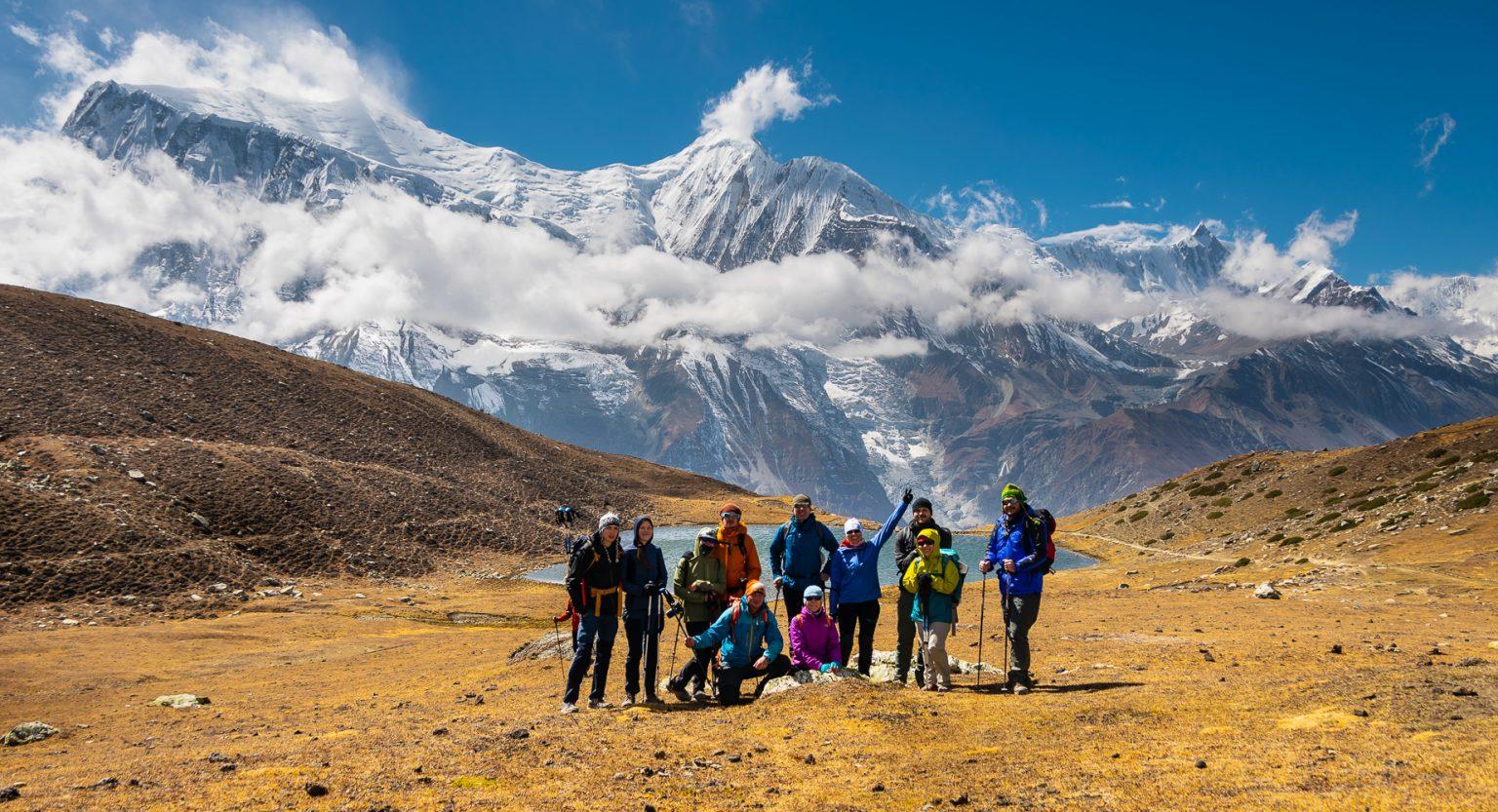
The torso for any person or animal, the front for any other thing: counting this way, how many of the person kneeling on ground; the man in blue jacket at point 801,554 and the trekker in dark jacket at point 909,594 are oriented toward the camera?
3

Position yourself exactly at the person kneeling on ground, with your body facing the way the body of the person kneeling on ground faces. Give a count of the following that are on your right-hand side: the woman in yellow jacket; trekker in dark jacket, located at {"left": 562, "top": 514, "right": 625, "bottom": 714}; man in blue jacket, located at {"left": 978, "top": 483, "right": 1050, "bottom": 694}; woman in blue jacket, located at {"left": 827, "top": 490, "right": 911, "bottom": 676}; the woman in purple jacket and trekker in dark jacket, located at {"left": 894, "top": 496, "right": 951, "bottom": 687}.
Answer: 1

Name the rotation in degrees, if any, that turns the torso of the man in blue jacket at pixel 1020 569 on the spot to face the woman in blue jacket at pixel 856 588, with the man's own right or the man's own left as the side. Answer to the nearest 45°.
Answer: approximately 45° to the man's own right

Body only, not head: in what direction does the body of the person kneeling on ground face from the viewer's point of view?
toward the camera

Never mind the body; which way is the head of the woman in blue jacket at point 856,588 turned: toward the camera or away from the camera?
toward the camera

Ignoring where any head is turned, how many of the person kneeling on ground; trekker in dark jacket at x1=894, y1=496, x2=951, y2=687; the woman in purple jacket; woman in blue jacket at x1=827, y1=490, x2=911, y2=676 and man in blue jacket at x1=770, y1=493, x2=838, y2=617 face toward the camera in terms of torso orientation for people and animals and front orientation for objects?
5

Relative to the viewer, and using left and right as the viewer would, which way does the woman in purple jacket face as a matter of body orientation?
facing the viewer

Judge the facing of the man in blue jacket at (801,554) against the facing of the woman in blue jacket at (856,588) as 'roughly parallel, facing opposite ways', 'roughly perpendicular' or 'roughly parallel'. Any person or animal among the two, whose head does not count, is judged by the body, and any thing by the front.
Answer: roughly parallel

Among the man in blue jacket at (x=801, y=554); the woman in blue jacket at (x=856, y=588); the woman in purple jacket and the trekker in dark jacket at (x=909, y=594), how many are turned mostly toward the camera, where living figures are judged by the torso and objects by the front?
4

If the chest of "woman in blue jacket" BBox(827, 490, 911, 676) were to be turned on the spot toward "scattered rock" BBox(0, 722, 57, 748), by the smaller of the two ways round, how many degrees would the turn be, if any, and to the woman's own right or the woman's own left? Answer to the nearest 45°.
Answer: approximately 90° to the woman's own right

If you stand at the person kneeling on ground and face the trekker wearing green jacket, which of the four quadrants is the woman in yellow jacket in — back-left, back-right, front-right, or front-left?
back-right

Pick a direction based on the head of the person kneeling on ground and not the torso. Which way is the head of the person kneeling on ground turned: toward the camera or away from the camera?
toward the camera

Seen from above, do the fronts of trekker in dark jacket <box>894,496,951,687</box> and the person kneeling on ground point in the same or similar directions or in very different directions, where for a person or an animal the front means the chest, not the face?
same or similar directions

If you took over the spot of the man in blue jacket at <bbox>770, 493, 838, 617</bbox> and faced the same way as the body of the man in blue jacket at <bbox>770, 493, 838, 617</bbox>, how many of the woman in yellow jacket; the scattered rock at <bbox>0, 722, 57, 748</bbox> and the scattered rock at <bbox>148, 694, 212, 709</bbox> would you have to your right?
2

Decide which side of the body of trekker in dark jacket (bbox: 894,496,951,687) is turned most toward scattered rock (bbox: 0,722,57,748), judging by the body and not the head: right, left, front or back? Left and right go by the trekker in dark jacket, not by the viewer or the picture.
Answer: right

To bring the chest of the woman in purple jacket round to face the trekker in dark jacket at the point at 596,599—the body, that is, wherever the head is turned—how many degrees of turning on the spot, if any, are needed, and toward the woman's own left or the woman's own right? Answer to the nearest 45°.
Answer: approximately 90° to the woman's own right

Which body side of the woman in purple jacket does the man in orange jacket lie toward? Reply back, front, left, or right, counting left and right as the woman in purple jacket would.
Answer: right
